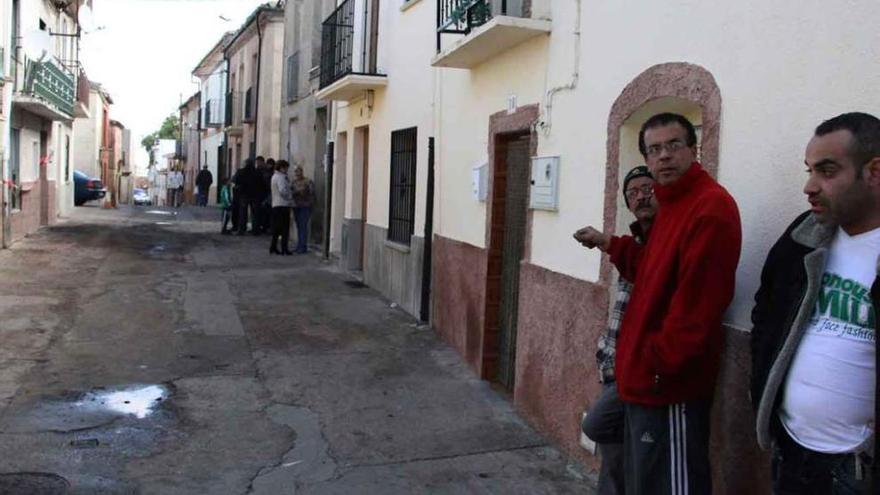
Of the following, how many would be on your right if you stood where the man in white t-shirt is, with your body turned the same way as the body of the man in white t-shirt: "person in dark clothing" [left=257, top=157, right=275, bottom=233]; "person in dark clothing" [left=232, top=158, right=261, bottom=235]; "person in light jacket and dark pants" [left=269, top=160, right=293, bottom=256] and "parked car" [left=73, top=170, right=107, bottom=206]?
4

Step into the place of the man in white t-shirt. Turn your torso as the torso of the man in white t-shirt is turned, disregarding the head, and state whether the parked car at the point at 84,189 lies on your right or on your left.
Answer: on your right

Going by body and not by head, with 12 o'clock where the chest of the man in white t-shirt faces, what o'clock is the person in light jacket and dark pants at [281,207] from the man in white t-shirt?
The person in light jacket and dark pants is roughly at 3 o'clock from the man in white t-shirt.

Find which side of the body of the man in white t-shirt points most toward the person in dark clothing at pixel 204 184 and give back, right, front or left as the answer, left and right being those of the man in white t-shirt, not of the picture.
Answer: right

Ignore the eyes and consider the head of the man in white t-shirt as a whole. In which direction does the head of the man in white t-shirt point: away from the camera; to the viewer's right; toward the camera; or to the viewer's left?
to the viewer's left

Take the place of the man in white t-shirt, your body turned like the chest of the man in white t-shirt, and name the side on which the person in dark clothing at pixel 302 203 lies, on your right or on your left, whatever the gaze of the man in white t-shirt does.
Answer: on your right

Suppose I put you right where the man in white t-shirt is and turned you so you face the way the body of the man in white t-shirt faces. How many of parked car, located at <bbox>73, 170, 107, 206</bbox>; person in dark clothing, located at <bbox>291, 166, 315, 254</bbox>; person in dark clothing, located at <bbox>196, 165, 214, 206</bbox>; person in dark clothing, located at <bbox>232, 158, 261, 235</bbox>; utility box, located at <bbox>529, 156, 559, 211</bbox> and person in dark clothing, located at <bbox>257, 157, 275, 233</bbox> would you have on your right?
6

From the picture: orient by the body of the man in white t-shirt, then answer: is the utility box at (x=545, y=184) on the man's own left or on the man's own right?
on the man's own right

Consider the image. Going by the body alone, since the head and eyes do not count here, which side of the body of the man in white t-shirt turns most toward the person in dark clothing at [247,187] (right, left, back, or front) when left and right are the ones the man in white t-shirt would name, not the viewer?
right

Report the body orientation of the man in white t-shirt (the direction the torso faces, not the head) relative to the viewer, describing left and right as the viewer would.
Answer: facing the viewer and to the left of the viewer

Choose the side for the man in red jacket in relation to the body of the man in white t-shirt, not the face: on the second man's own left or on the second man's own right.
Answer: on the second man's own right
